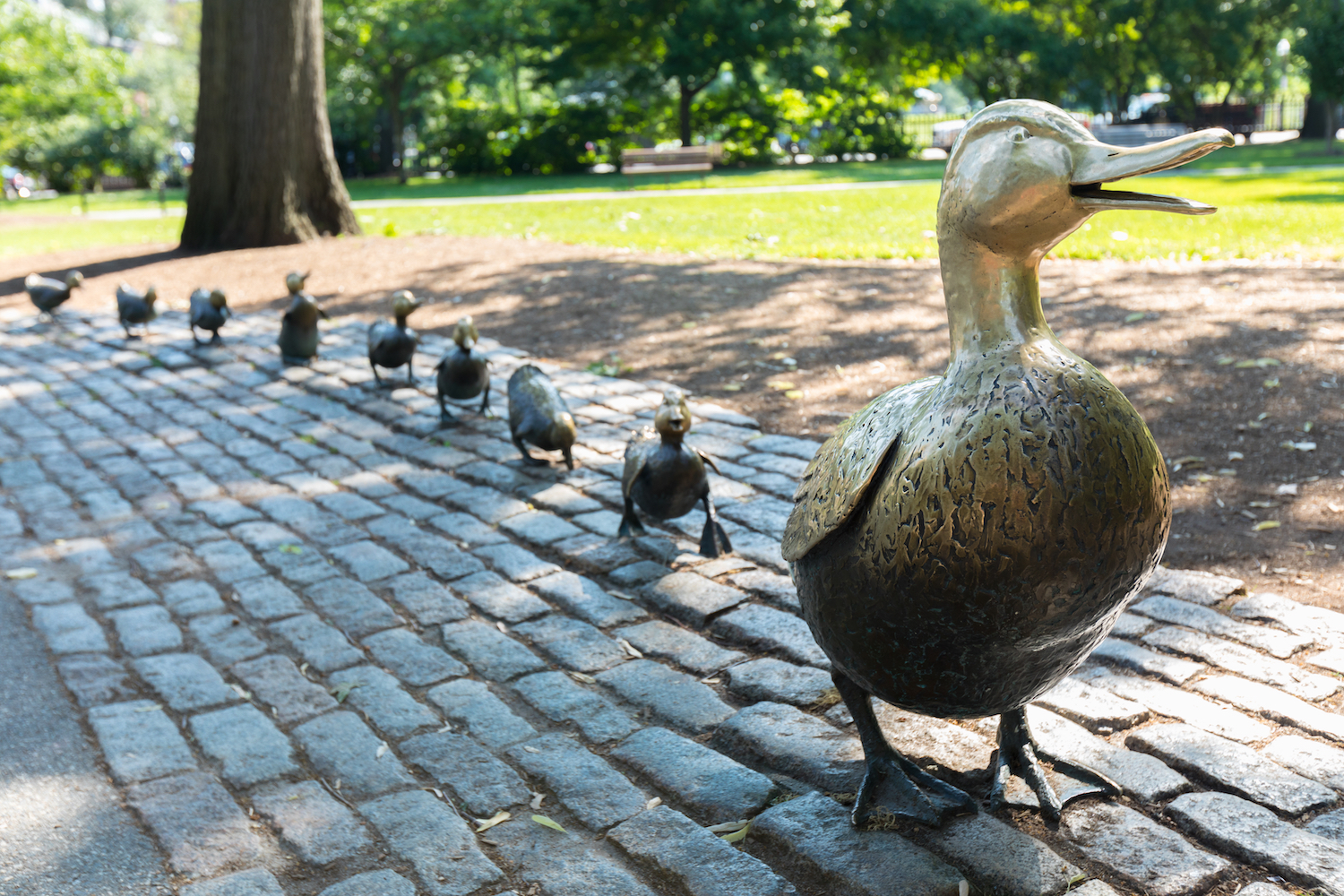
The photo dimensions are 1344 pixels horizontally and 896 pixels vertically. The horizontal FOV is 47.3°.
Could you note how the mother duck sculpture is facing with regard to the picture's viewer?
facing the viewer and to the right of the viewer

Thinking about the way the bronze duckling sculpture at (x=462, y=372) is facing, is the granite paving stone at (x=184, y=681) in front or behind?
in front

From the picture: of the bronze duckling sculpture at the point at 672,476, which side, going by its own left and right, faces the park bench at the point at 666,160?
back

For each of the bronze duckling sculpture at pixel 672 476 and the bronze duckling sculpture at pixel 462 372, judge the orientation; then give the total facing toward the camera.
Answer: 2

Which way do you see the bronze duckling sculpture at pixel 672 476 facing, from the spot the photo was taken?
facing the viewer

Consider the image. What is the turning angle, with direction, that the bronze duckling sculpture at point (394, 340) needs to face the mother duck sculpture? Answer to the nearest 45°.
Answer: approximately 45° to its right

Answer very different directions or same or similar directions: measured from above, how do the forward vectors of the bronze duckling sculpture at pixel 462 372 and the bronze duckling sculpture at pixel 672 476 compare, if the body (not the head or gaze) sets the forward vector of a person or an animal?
same or similar directions

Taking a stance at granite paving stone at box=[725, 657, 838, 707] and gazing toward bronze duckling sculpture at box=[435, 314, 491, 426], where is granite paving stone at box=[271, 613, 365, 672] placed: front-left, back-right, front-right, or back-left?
front-left

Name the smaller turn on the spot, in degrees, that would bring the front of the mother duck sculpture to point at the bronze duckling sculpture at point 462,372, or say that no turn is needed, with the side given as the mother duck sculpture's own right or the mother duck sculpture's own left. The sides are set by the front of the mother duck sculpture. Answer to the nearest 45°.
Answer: approximately 180°

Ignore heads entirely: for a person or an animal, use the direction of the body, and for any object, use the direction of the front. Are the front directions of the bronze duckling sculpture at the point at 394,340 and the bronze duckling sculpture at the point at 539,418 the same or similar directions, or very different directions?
same or similar directions

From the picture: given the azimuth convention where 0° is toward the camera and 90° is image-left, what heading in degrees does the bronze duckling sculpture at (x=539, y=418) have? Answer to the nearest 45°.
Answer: approximately 315°

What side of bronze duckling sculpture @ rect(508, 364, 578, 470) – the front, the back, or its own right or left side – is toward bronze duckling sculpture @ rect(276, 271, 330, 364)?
back

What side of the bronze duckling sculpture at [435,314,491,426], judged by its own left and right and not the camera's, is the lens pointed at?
front

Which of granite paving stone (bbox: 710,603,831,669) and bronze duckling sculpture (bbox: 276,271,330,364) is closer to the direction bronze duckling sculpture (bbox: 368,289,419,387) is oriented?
the granite paving stone

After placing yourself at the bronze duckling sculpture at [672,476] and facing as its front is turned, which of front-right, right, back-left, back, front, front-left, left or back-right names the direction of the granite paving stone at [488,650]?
front-right
